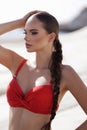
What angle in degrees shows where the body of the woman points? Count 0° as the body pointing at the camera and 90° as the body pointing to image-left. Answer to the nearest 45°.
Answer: approximately 45°
